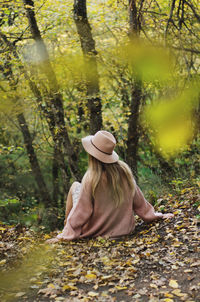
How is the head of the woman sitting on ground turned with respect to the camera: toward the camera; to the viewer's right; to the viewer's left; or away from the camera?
away from the camera

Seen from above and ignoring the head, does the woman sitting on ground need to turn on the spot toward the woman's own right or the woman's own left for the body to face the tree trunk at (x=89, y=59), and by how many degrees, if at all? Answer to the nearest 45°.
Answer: approximately 45° to the woman's own right

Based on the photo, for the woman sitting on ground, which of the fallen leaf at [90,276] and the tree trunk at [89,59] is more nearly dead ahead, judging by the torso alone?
the tree trunk

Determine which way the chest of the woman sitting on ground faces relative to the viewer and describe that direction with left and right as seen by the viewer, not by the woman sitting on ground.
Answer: facing away from the viewer and to the left of the viewer
